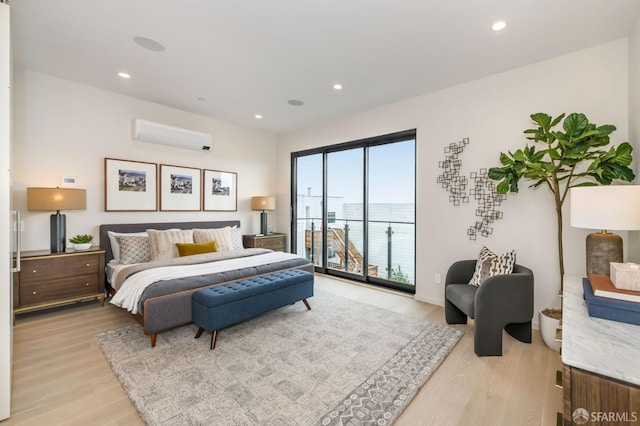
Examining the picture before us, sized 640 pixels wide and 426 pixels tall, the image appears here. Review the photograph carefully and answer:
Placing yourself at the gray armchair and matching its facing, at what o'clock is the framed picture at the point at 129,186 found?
The framed picture is roughly at 1 o'clock from the gray armchair.

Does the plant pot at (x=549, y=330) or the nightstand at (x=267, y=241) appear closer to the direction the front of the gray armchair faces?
the nightstand

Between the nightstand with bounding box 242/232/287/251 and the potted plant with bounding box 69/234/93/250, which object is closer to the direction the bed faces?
the nightstand

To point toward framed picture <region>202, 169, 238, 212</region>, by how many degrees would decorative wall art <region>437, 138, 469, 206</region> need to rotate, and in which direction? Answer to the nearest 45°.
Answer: approximately 90° to its right

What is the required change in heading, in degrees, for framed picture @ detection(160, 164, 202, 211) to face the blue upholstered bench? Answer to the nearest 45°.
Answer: approximately 45° to its right

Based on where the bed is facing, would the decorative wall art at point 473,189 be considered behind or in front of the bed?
in front

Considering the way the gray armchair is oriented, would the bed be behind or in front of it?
in front
